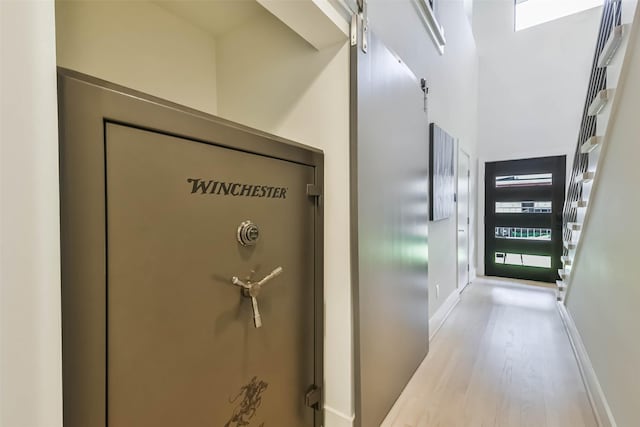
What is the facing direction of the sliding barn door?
to the viewer's right

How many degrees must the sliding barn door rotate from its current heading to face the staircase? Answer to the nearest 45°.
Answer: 0° — it already faces it
